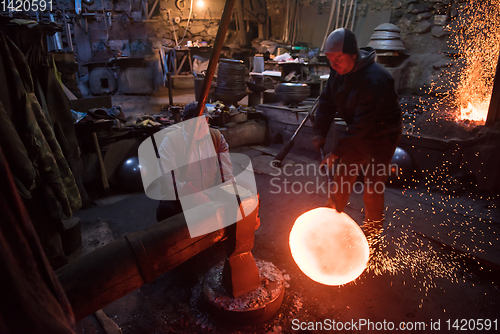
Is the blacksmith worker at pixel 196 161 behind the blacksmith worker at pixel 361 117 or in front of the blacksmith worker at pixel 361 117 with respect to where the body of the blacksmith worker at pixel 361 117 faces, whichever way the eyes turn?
in front

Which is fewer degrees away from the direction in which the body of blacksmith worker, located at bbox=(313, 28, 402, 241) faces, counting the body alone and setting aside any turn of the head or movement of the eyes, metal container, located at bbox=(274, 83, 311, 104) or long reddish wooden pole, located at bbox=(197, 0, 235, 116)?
the long reddish wooden pole

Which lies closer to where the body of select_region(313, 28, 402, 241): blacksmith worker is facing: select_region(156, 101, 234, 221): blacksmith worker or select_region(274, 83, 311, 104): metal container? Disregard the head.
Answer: the blacksmith worker

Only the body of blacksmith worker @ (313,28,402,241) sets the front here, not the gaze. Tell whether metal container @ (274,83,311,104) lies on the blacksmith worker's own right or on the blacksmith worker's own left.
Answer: on the blacksmith worker's own right

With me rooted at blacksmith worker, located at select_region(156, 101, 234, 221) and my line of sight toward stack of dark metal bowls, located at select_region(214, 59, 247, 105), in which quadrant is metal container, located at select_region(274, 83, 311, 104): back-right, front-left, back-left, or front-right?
front-right

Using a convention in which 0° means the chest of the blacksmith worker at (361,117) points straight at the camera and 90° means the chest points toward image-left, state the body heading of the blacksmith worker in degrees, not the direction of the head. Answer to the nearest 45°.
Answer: approximately 45°

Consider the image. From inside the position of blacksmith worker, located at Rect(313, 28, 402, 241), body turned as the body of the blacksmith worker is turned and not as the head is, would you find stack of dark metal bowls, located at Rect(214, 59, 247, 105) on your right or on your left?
on your right

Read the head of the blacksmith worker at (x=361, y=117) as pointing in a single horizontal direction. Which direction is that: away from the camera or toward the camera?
toward the camera
